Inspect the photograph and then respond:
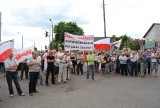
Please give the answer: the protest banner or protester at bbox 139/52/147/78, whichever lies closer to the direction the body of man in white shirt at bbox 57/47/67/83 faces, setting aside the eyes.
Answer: the protester

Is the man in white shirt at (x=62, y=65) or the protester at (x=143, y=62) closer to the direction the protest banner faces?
the man in white shirt

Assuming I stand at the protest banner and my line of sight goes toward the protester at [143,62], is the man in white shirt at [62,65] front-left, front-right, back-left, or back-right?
back-right

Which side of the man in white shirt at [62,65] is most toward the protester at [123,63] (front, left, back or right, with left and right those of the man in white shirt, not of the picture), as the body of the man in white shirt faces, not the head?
left

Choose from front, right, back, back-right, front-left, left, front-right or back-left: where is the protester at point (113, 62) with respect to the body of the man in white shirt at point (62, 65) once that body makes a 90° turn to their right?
back

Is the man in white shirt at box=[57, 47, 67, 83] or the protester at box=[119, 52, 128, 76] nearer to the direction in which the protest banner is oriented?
the man in white shirt

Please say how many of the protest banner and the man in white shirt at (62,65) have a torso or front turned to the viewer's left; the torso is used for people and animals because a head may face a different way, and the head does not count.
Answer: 0

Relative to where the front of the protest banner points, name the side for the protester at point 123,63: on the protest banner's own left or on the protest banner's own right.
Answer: on the protest banner's own left

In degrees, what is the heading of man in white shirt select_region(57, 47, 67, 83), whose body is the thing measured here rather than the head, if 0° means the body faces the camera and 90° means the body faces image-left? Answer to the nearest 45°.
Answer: approximately 315°

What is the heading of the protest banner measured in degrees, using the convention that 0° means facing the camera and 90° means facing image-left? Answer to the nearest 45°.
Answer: approximately 0°

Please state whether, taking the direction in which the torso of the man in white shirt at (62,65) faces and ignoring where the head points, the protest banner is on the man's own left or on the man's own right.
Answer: on the man's own left

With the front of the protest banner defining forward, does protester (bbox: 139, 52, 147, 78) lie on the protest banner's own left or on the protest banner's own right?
on the protest banner's own left
